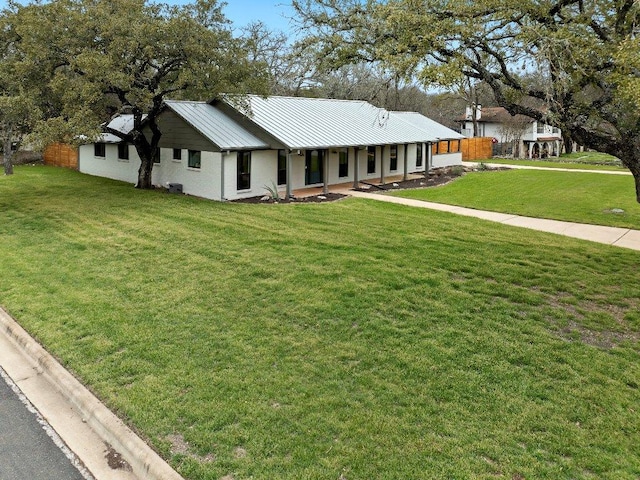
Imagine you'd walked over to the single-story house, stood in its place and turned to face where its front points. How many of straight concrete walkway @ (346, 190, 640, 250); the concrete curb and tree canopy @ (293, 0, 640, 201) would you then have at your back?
0

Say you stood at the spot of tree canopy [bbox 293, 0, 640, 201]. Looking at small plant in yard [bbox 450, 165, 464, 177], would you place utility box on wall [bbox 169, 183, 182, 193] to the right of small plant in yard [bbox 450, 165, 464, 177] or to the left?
left

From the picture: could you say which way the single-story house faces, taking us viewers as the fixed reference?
facing the viewer and to the right of the viewer

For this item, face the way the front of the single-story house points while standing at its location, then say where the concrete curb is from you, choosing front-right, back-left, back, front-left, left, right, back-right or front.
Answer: front-right

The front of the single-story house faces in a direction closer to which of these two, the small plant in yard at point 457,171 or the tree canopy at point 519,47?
the tree canopy

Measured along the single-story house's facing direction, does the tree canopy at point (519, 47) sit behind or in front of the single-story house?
in front

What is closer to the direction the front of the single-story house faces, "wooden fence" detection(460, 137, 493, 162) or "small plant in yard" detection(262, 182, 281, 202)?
the small plant in yard

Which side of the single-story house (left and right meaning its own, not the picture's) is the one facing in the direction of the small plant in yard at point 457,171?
left

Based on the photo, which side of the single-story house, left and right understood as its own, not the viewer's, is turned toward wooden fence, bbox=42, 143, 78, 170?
back

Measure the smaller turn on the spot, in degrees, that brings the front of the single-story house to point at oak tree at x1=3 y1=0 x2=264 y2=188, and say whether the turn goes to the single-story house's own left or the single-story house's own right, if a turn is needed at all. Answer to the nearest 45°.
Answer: approximately 90° to the single-story house's own right

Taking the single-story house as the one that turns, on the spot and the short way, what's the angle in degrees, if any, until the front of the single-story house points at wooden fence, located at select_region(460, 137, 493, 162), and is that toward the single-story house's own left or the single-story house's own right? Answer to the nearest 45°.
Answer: approximately 90° to the single-story house's own left

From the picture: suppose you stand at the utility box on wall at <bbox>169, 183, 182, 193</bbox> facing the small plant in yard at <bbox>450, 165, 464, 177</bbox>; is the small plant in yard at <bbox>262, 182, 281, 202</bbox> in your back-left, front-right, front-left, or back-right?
front-right

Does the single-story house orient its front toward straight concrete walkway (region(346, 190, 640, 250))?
yes

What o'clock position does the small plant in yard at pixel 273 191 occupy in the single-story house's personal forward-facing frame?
The small plant in yard is roughly at 1 o'clock from the single-story house.
